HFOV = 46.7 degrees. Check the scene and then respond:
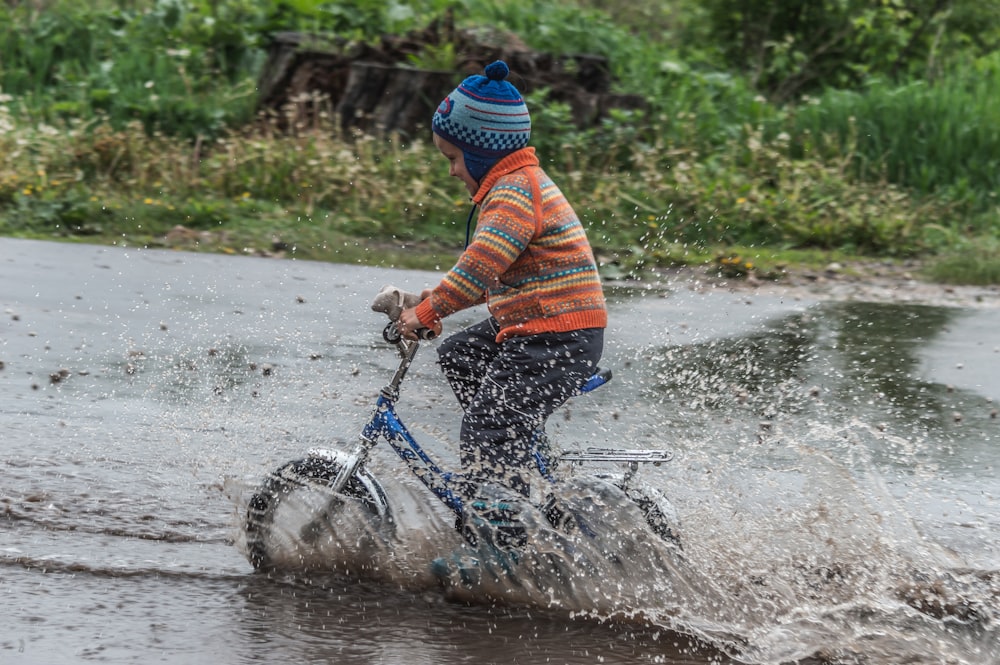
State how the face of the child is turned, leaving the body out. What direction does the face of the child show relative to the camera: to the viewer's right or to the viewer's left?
to the viewer's left

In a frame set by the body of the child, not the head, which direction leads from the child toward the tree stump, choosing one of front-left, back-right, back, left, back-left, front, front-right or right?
right

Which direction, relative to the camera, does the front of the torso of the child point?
to the viewer's left

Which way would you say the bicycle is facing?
to the viewer's left

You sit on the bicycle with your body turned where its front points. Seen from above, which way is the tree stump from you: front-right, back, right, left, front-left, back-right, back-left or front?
right
